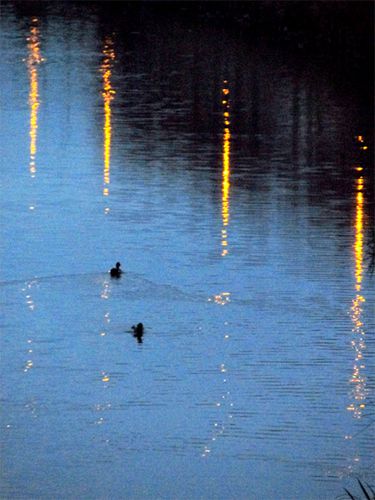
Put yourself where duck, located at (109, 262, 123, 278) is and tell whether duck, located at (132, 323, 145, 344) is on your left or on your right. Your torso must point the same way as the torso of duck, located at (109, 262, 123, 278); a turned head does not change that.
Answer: on your right
